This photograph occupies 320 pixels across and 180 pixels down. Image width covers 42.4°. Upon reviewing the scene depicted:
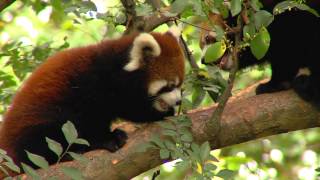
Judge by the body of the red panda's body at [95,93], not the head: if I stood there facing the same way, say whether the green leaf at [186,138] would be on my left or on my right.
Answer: on my right

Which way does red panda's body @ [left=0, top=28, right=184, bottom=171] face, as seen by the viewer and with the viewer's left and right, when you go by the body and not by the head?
facing to the right of the viewer

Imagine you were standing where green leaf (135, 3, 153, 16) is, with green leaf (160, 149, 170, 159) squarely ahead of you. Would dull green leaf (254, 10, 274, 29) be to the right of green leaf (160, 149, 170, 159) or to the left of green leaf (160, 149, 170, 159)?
left

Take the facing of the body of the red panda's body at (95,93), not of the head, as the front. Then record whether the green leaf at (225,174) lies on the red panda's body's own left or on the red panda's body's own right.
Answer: on the red panda's body's own right

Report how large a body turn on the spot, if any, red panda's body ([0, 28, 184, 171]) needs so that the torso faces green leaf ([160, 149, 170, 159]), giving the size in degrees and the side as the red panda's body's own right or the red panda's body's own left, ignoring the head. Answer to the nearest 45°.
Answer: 0° — it already faces it

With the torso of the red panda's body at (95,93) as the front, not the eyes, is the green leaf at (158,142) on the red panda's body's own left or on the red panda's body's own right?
on the red panda's body's own right

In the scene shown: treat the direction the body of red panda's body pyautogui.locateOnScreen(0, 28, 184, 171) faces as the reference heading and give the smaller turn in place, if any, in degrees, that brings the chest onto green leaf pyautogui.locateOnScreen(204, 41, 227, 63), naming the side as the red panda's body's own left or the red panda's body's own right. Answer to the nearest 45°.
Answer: approximately 45° to the red panda's body's own right
